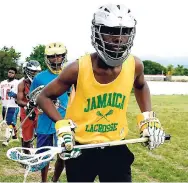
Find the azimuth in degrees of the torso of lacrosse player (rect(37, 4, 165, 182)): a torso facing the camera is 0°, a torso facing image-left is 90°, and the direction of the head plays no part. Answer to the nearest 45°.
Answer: approximately 0°

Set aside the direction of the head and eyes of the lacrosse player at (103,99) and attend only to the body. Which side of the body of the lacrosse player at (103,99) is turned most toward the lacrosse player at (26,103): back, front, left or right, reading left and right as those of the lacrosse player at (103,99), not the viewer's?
back

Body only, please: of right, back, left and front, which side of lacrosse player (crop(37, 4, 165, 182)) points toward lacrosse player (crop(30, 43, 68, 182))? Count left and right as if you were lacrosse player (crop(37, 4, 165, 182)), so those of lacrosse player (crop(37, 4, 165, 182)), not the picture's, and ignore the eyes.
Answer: back

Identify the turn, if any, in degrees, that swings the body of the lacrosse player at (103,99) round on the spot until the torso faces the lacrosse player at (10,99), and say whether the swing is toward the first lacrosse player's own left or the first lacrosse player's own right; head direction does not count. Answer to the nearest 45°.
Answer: approximately 180°
